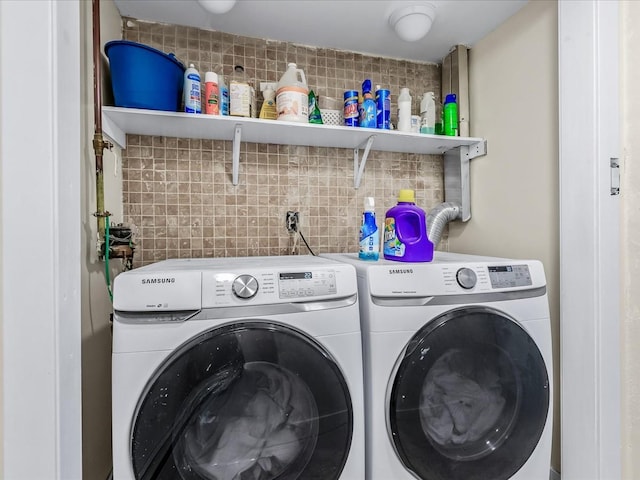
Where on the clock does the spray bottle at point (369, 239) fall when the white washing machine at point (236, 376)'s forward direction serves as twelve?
The spray bottle is roughly at 8 o'clock from the white washing machine.

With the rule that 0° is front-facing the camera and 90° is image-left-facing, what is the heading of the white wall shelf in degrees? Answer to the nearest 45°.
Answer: approximately 0°

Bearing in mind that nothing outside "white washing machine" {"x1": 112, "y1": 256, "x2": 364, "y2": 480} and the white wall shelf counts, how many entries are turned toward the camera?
2

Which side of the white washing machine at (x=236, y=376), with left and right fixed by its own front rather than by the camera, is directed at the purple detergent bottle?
left

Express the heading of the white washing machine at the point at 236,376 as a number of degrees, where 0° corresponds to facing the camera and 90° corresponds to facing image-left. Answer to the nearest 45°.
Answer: approximately 0°

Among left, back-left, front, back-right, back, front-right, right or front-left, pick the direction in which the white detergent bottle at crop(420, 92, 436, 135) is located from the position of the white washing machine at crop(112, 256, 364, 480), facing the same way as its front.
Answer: back-left

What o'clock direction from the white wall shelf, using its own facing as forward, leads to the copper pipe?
The copper pipe is roughly at 2 o'clock from the white wall shelf.
